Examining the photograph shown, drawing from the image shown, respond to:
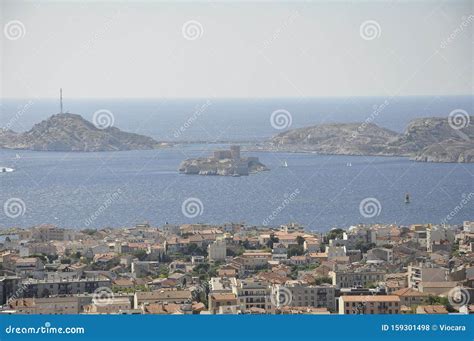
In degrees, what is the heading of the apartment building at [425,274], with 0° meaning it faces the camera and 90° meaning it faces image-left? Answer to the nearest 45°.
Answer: approximately 45°

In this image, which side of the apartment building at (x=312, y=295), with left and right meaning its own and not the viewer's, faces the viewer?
front

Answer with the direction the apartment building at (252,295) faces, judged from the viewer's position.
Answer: facing the viewer

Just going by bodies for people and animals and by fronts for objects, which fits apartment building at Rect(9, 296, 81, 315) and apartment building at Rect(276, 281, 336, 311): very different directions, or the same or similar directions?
same or similar directions

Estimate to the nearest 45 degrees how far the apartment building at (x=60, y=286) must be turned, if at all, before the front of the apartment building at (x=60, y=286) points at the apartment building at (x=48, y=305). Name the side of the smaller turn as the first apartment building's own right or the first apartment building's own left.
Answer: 0° — it already faces it

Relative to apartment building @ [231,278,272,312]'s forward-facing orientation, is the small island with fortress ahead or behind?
behind

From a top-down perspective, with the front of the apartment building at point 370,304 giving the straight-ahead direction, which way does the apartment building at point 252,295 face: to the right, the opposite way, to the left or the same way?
the same way

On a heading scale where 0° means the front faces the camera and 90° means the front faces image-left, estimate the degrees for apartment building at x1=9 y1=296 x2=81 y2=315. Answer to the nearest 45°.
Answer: approximately 0°

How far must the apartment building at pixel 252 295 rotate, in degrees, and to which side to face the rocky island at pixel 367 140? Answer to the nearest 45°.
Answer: approximately 180°

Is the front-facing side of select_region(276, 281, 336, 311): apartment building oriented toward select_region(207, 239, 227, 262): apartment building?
no

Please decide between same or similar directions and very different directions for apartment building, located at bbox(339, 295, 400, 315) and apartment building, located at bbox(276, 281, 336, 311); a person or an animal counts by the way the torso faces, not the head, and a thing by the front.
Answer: same or similar directions

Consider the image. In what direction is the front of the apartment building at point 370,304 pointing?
toward the camera
